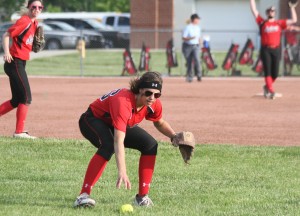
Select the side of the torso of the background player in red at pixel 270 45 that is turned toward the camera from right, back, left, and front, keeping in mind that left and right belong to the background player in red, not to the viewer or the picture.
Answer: front

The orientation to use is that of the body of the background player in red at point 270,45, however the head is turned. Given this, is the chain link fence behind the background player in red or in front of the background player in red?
behind

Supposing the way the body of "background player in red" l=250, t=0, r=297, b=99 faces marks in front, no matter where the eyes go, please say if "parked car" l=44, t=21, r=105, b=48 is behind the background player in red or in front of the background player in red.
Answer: behind

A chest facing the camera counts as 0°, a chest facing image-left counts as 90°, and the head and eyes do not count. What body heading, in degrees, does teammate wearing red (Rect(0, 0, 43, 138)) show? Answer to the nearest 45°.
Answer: approximately 270°

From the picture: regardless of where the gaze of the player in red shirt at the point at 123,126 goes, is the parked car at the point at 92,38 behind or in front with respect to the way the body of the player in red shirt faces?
behind

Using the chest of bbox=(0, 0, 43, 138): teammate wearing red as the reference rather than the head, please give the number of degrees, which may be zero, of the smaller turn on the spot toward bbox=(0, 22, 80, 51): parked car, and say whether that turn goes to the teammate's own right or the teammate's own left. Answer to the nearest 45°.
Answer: approximately 90° to the teammate's own left

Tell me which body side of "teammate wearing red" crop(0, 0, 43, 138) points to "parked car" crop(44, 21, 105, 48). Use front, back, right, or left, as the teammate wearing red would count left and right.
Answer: left

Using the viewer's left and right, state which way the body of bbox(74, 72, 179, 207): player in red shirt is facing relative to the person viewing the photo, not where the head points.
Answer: facing the viewer and to the right of the viewer
